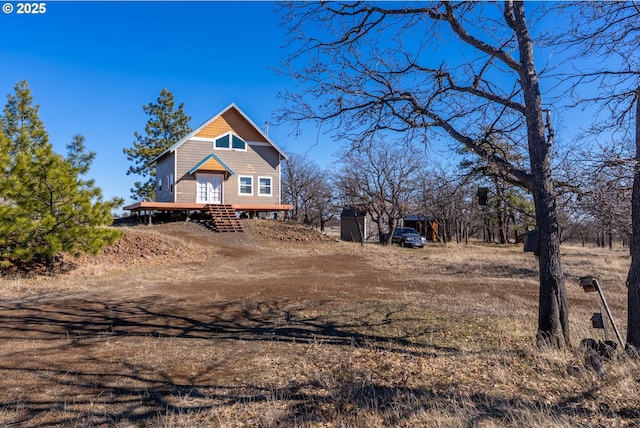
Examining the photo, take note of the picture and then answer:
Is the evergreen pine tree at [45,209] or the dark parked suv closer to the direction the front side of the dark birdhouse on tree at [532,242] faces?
the evergreen pine tree

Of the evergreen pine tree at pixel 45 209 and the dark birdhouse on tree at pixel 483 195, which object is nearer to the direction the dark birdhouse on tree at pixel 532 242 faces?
the evergreen pine tree

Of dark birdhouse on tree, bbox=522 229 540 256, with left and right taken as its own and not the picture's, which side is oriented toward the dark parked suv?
right

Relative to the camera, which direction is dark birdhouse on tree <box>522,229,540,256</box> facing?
to the viewer's left

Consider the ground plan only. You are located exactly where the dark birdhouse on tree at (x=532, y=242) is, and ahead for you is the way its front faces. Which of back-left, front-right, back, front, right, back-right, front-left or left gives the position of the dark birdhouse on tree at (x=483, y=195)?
front-right

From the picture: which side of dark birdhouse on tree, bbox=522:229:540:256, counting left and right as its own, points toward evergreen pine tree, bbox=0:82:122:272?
front

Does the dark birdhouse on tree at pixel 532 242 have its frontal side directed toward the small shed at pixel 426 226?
no
